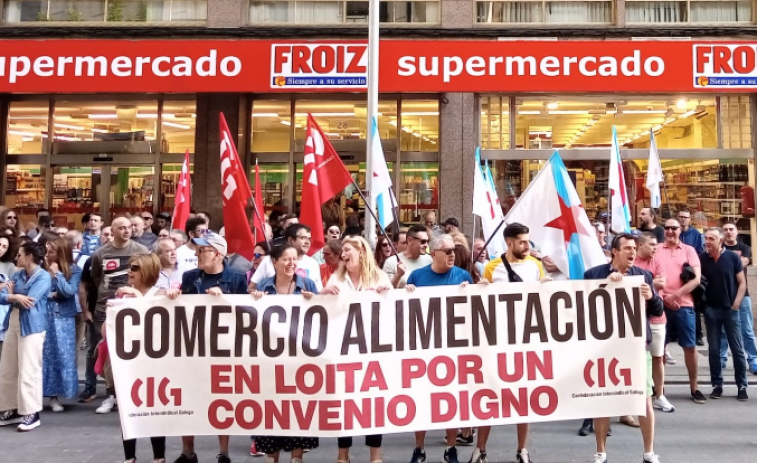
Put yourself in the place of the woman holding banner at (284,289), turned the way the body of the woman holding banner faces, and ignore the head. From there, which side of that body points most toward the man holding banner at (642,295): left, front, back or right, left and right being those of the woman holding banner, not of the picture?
left

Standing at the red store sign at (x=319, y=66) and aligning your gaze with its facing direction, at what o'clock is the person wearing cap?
The person wearing cap is roughly at 12 o'clock from the red store sign.

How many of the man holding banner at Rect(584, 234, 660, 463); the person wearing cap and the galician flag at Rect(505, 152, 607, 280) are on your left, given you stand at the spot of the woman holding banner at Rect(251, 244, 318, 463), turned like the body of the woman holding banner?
2

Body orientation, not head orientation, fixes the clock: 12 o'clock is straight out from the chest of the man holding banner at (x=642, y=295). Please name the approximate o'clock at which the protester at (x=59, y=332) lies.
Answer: The protester is roughly at 3 o'clock from the man holding banner.

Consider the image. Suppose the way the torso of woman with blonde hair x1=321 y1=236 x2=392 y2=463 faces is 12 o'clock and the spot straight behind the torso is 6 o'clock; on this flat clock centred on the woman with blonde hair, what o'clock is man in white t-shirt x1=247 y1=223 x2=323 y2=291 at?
The man in white t-shirt is roughly at 5 o'clock from the woman with blonde hair.

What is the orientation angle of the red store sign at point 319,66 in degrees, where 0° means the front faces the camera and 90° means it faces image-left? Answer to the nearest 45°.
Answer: approximately 0°
